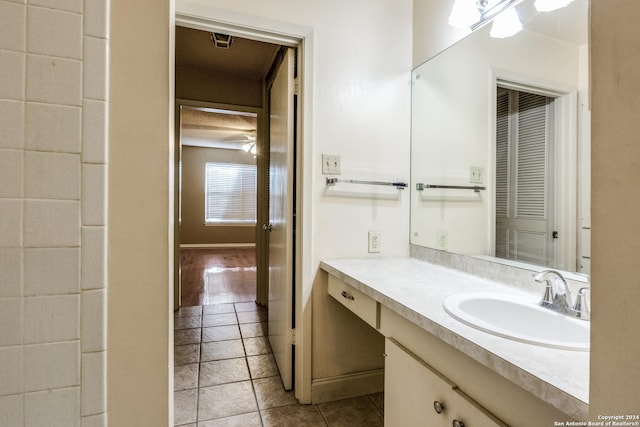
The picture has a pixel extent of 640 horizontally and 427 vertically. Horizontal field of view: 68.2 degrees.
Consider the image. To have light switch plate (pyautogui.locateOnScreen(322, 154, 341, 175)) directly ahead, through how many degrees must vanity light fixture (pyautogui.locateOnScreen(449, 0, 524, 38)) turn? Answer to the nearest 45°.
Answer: approximately 45° to its right

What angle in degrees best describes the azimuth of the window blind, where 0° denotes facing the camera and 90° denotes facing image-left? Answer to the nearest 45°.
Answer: approximately 0°

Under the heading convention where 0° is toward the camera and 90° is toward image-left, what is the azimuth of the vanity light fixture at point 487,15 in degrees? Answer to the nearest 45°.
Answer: approximately 45°

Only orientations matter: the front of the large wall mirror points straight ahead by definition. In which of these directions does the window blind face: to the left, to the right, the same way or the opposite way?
to the left

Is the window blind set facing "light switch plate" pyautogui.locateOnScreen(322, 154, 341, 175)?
yes

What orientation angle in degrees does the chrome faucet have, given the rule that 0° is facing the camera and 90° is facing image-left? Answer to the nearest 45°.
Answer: approximately 45°

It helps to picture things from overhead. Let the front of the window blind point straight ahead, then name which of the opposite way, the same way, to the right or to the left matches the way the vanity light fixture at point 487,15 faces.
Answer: to the right
